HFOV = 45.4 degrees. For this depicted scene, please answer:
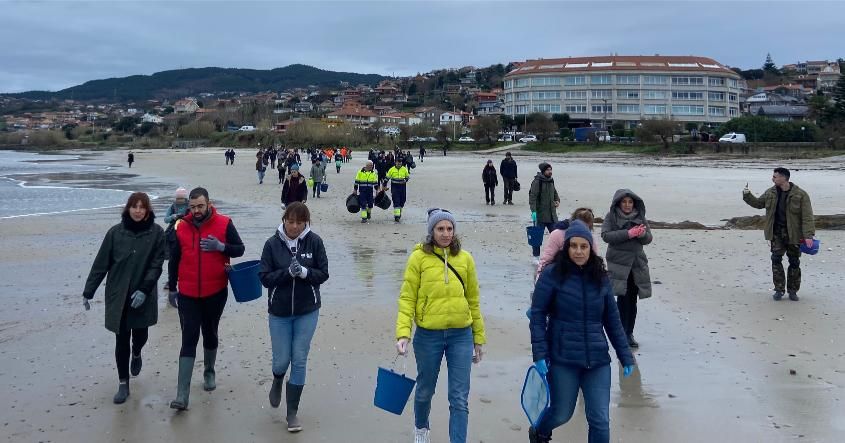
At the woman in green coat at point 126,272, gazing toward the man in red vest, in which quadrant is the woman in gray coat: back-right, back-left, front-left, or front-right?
front-left

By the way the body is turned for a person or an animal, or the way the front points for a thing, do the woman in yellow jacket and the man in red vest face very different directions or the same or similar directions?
same or similar directions

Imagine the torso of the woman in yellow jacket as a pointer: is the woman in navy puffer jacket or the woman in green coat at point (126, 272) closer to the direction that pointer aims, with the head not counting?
the woman in navy puffer jacket

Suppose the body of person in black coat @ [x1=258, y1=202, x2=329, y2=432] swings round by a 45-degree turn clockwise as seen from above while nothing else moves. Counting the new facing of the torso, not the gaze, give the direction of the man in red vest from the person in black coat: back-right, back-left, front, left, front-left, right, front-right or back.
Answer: right

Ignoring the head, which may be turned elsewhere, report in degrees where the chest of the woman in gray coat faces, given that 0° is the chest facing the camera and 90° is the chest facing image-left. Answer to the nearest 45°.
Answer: approximately 0°

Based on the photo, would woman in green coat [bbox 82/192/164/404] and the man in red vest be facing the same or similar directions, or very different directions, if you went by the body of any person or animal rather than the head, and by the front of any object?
same or similar directions

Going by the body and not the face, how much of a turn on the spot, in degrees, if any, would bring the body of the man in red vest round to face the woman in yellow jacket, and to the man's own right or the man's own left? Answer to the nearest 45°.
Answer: approximately 45° to the man's own left

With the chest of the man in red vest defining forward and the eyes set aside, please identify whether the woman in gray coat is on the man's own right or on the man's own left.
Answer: on the man's own left

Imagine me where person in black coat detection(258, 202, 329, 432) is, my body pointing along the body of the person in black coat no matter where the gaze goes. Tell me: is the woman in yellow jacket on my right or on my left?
on my left

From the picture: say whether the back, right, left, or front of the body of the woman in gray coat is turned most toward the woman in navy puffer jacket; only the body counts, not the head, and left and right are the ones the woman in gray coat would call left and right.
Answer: front

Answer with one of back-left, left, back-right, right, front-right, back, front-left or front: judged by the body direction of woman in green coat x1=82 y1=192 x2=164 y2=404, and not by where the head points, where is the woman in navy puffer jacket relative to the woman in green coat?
front-left

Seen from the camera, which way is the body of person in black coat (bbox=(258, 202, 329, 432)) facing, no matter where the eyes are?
toward the camera

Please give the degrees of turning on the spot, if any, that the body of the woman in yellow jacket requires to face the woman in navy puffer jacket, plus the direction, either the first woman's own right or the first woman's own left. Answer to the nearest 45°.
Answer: approximately 45° to the first woman's own left

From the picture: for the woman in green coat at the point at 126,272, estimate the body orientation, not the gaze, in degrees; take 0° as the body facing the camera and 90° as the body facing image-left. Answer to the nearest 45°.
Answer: approximately 0°

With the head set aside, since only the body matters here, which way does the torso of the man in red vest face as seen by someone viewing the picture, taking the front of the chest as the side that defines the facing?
toward the camera
